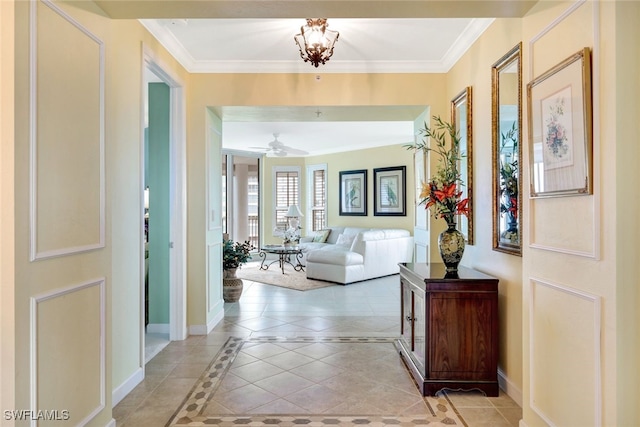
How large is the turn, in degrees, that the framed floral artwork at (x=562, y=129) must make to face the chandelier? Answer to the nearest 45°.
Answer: approximately 45° to its right

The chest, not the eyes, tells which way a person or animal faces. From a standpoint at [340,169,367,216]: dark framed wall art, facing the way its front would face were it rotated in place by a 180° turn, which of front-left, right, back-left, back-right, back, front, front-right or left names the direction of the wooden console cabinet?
back-right

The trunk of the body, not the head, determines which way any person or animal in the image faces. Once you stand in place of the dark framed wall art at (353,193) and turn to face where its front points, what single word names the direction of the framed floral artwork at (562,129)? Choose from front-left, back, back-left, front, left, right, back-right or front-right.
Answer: front-left

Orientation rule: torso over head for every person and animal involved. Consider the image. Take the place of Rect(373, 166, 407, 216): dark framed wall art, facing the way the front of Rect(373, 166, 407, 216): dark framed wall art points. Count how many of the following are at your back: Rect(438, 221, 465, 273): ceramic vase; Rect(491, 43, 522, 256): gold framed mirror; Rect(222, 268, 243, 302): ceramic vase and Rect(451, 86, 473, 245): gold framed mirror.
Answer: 0

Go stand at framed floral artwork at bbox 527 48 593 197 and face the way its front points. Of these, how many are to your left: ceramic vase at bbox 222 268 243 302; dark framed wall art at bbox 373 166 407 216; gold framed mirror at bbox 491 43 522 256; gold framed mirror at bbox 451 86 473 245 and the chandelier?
0

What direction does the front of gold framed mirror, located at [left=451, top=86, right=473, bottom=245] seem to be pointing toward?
to the viewer's left

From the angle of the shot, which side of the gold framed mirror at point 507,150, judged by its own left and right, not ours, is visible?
left

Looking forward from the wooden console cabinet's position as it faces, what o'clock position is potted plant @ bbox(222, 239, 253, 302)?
The potted plant is roughly at 1 o'clock from the wooden console cabinet.

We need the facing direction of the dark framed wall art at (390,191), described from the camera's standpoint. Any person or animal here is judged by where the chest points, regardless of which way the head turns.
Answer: facing the viewer and to the left of the viewer

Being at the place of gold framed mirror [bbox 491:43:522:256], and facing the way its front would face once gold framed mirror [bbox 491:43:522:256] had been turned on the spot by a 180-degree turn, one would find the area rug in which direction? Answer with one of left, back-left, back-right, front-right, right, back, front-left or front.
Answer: back-left

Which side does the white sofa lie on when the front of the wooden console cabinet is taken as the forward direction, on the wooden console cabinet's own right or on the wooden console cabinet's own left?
on the wooden console cabinet's own right

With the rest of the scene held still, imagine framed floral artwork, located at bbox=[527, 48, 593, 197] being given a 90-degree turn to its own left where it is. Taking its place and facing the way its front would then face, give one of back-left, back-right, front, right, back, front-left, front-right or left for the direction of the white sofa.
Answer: back

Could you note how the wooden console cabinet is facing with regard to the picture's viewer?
facing to the left of the viewer

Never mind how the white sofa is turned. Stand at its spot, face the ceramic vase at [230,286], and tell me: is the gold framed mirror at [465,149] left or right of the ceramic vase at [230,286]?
left

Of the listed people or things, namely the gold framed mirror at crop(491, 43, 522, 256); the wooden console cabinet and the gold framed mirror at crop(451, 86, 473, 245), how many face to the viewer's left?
3
